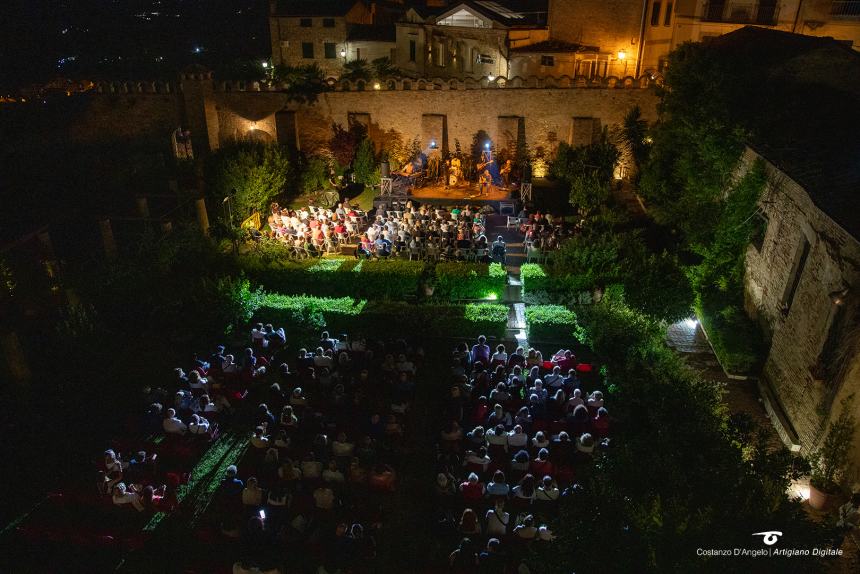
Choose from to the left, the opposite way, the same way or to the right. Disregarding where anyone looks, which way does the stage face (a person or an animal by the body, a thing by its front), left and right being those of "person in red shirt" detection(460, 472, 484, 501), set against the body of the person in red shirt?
the opposite way

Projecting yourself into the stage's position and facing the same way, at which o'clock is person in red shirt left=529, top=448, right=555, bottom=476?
The person in red shirt is roughly at 12 o'clock from the stage.

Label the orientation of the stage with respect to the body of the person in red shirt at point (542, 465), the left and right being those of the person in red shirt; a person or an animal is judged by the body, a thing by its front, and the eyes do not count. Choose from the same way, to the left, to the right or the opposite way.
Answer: the opposite way

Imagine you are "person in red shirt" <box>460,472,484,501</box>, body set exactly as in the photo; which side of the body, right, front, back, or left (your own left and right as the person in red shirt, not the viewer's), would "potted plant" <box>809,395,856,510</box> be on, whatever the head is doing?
right

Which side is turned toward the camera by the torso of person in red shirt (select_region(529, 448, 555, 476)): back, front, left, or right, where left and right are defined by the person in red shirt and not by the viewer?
back

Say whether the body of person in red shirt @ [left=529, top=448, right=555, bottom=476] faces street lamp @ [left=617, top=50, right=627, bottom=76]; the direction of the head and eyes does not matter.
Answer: yes

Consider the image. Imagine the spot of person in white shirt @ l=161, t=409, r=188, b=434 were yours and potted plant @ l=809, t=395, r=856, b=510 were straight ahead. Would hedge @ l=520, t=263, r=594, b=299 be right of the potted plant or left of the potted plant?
left

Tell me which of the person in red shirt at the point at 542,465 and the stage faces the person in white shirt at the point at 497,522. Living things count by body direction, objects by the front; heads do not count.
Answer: the stage

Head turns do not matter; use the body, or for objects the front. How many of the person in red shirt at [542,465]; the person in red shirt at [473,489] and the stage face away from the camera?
2

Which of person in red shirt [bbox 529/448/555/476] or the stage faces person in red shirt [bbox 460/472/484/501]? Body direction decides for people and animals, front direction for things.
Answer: the stage

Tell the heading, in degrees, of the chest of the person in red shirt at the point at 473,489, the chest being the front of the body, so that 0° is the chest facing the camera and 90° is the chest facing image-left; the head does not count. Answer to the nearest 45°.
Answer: approximately 180°

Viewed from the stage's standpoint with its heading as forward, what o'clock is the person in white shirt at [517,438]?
The person in white shirt is roughly at 12 o'clock from the stage.

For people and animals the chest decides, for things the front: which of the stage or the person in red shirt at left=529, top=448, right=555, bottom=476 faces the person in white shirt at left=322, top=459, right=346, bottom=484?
the stage

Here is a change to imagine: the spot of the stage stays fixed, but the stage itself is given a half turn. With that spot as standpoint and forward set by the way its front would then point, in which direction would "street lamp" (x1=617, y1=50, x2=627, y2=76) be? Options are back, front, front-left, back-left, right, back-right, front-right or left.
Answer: front-right

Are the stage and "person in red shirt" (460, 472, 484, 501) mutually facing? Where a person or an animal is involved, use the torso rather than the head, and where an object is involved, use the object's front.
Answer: yes
